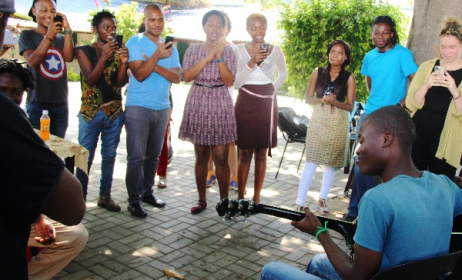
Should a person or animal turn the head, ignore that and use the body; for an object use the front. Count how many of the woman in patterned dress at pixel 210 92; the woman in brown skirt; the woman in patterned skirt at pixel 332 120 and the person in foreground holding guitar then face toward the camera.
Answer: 3

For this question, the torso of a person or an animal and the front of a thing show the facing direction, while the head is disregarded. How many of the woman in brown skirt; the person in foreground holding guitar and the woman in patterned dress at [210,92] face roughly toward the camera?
2

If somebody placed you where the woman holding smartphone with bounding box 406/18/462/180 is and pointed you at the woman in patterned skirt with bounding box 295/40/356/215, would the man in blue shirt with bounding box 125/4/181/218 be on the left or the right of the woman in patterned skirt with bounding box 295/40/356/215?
left

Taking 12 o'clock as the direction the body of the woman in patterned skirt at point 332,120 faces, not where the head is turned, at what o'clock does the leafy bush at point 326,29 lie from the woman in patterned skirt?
The leafy bush is roughly at 6 o'clock from the woman in patterned skirt.

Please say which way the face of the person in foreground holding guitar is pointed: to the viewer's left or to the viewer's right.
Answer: to the viewer's left

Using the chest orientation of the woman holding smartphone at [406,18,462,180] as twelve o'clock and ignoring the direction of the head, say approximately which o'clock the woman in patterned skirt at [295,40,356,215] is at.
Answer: The woman in patterned skirt is roughly at 2 o'clock from the woman holding smartphone.

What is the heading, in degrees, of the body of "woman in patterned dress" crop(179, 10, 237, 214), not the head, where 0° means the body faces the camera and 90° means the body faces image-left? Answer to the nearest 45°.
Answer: approximately 0°

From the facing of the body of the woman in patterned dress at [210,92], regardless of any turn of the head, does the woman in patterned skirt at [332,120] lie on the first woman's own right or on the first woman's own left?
on the first woman's own left

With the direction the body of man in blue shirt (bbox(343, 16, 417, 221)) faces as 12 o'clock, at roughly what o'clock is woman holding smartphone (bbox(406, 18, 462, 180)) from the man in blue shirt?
The woman holding smartphone is roughly at 9 o'clock from the man in blue shirt.

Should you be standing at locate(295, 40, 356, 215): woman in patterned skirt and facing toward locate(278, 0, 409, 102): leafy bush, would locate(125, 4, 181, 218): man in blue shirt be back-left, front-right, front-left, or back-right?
back-left

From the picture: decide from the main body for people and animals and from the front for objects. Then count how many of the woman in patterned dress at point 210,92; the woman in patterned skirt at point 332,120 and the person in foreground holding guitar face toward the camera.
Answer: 2

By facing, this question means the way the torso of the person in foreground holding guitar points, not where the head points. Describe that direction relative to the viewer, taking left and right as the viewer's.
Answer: facing away from the viewer and to the left of the viewer
